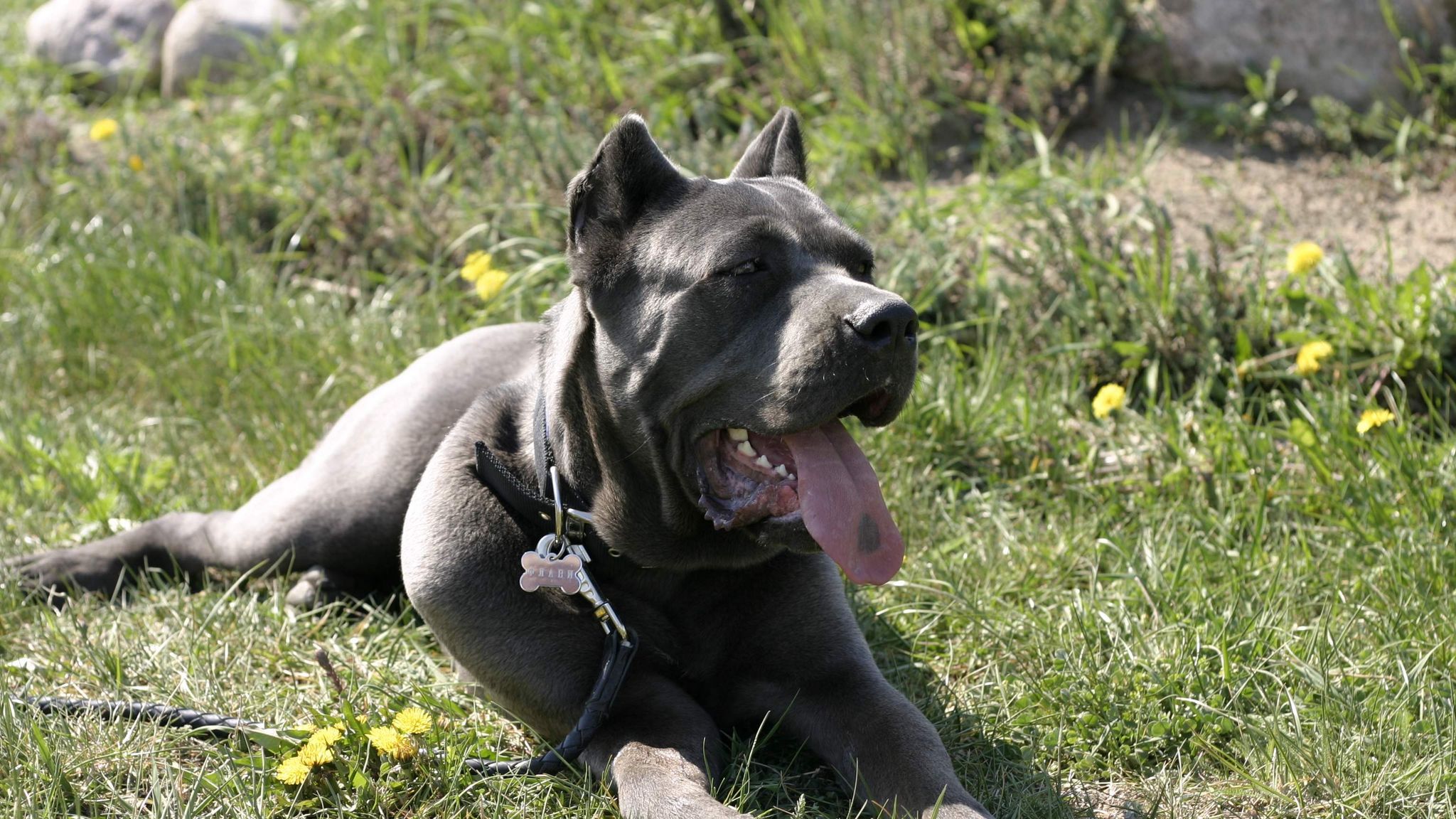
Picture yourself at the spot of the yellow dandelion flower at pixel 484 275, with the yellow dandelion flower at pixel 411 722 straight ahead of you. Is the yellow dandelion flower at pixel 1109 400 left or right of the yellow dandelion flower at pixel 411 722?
left

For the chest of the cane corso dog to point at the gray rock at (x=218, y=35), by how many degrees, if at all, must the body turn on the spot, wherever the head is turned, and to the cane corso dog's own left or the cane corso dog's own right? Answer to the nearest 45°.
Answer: approximately 135° to the cane corso dog's own left

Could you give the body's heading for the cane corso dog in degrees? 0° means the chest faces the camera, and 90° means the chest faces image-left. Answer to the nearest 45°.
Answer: approximately 315°

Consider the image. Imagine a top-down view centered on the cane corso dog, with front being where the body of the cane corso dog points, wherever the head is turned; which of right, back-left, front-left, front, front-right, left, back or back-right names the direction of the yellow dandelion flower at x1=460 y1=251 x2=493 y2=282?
back-left

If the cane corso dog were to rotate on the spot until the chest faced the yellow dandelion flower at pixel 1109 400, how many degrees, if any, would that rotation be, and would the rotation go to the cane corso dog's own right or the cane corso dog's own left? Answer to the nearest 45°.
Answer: approximately 90° to the cane corso dog's own left

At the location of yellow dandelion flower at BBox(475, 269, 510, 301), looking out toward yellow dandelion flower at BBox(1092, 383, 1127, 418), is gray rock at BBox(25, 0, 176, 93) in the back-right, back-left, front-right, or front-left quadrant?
back-left

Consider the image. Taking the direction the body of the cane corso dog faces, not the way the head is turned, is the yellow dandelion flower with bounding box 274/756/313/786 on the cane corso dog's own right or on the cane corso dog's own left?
on the cane corso dog's own right

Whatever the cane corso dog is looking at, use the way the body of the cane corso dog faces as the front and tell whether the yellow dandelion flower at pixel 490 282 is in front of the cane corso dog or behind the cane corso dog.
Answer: behind
